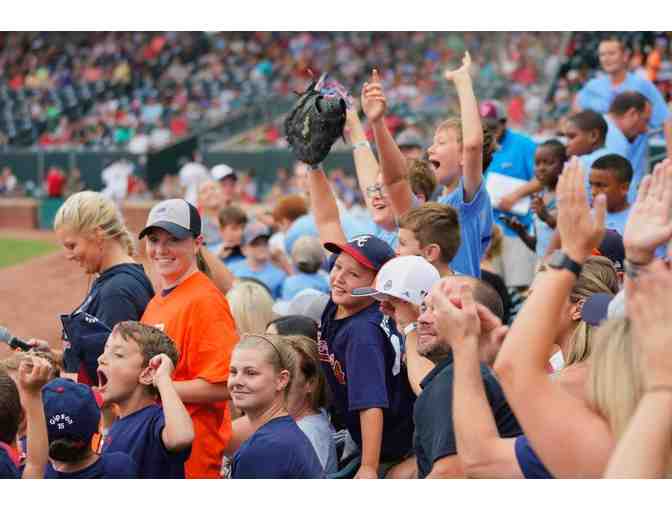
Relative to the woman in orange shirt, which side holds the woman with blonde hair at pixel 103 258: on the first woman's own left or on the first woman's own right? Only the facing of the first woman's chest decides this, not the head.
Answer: on the first woman's own right

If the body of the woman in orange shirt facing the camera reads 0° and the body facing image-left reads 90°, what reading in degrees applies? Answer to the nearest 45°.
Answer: approximately 45°

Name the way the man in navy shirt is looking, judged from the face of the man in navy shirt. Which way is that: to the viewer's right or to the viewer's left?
to the viewer's left

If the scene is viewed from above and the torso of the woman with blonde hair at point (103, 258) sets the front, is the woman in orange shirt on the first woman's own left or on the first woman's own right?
on the first woman's own left

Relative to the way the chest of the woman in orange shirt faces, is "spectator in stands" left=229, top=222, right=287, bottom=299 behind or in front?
behind

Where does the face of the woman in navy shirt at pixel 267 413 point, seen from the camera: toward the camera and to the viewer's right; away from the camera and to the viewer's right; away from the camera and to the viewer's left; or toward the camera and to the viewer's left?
toward the camera and to the viewer's left

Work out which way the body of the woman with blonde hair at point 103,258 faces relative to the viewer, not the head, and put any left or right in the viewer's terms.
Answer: facing to the left of the viewer
